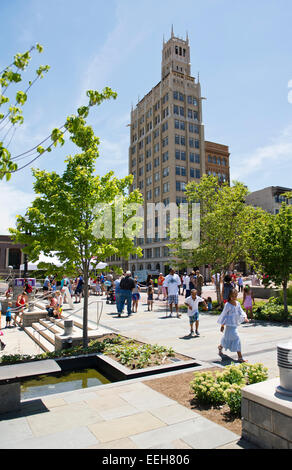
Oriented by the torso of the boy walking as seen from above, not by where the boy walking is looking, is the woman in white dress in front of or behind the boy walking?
in front

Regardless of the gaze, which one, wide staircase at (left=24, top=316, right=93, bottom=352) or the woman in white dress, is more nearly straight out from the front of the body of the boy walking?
the woman in white dress

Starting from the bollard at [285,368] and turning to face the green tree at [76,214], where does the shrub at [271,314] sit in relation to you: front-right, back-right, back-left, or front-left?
front-right

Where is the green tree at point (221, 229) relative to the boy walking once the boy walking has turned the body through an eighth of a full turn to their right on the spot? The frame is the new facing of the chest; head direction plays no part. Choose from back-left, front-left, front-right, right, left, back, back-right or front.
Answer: back-right

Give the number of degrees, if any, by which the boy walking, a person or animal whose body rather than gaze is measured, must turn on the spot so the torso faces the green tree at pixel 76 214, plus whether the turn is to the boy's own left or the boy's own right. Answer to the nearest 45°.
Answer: approximately 45° to the boy's own right

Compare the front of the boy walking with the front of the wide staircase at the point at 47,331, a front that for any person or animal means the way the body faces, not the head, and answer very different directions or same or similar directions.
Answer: same or similar directions

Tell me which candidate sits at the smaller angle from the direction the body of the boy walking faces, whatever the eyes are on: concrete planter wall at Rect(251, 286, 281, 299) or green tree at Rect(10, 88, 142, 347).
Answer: the green tree

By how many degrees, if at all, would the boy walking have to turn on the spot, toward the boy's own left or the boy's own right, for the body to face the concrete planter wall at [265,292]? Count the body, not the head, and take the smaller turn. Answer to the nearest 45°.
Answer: approximately 180°

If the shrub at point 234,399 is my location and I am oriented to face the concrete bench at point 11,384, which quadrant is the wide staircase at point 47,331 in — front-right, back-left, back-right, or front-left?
front-right

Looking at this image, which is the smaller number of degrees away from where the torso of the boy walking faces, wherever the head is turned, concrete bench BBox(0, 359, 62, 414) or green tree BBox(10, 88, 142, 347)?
the concrete bench

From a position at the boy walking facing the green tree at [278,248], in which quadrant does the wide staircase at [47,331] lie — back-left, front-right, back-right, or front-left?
back-left

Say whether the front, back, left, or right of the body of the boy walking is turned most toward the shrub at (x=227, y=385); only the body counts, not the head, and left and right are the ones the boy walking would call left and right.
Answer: front

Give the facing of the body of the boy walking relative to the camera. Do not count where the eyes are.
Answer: toward the camera
